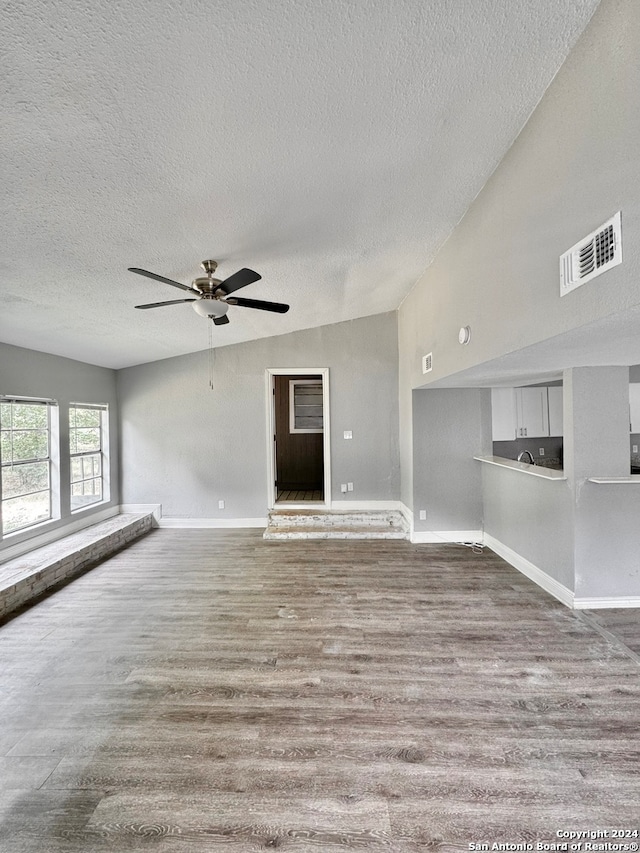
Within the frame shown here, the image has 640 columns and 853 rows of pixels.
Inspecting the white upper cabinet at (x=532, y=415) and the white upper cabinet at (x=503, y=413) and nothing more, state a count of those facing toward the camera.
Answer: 2

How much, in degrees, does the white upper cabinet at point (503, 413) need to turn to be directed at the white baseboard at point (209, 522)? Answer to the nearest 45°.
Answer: approximately 90° to its right

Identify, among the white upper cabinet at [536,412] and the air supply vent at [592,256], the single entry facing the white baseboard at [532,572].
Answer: the white upper cabinet

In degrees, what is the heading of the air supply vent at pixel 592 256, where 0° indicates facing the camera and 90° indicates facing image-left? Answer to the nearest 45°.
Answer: approximately 45°

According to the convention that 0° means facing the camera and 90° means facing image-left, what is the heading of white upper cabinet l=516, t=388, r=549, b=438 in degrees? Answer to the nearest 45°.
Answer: approximately 0°

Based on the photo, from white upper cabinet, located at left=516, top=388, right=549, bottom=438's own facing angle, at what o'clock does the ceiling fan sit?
The ceiling fan is roughly at 1 o'clock from the white upper cabinet.

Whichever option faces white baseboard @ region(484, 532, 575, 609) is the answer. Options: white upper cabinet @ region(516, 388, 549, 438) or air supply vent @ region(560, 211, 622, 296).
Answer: the white upper cabinet
